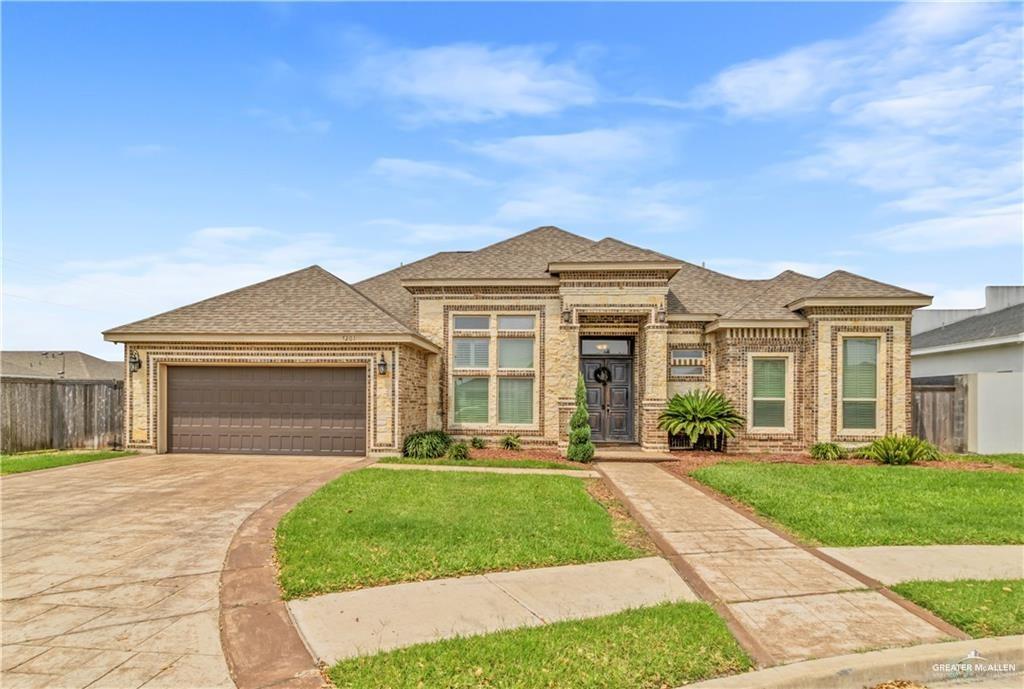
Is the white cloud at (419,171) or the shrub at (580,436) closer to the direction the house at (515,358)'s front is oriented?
the shrub

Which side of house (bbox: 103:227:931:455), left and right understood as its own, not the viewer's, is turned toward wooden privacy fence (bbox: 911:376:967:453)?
left

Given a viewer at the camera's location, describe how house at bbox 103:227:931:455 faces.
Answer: facing the viewer

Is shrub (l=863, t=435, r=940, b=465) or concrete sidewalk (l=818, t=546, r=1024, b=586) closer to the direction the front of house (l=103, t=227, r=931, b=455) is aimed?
the concrete sidewalk

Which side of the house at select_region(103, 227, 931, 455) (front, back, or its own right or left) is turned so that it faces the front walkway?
front

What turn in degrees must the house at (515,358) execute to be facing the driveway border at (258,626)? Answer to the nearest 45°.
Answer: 0° — it already faces it

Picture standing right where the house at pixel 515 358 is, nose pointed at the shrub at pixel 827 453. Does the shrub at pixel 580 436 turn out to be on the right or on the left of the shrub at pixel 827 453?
right

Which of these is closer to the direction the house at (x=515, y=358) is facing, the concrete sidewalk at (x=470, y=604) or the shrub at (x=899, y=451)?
the concrete sidewalk

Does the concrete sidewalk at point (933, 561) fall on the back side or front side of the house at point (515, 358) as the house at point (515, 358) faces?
on the front side

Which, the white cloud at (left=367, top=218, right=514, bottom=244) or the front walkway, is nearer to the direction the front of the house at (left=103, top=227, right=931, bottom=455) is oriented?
the front walkway

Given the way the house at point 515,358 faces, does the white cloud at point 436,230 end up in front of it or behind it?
behind
